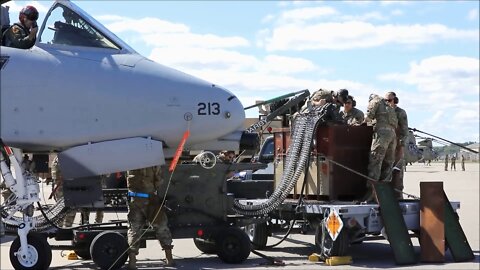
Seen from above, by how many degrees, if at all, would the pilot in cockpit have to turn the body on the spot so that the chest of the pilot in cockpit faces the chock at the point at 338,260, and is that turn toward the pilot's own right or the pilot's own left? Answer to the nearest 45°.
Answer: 0° — they already face it

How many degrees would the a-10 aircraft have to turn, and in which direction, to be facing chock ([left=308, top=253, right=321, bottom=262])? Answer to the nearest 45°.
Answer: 0° — it already faces it

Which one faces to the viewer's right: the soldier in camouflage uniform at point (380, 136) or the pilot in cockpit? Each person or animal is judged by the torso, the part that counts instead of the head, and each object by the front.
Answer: the pilot in cockpit

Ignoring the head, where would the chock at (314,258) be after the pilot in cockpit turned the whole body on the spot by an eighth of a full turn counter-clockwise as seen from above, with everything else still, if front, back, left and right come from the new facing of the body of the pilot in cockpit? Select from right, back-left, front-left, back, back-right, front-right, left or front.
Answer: front-right

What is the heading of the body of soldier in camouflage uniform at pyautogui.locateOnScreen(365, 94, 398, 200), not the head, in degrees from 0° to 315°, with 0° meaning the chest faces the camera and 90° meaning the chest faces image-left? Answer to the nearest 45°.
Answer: approximately 135°

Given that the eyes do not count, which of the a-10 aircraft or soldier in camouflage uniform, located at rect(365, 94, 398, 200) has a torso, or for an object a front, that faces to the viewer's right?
the a-10 aircraft

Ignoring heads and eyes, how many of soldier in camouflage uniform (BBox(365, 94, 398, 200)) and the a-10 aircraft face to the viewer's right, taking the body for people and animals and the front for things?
1

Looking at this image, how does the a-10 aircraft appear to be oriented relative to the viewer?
to the viewer's right

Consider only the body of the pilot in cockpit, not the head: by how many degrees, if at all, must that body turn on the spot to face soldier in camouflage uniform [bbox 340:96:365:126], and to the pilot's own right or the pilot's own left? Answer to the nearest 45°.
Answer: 0° — they already face them

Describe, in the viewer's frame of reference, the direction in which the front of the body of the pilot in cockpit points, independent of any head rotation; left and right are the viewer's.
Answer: facing to the right of the viewer

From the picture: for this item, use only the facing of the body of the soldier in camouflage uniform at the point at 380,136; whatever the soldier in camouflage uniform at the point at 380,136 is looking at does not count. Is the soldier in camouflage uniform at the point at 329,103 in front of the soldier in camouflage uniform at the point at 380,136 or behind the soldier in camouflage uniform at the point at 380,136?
in front
